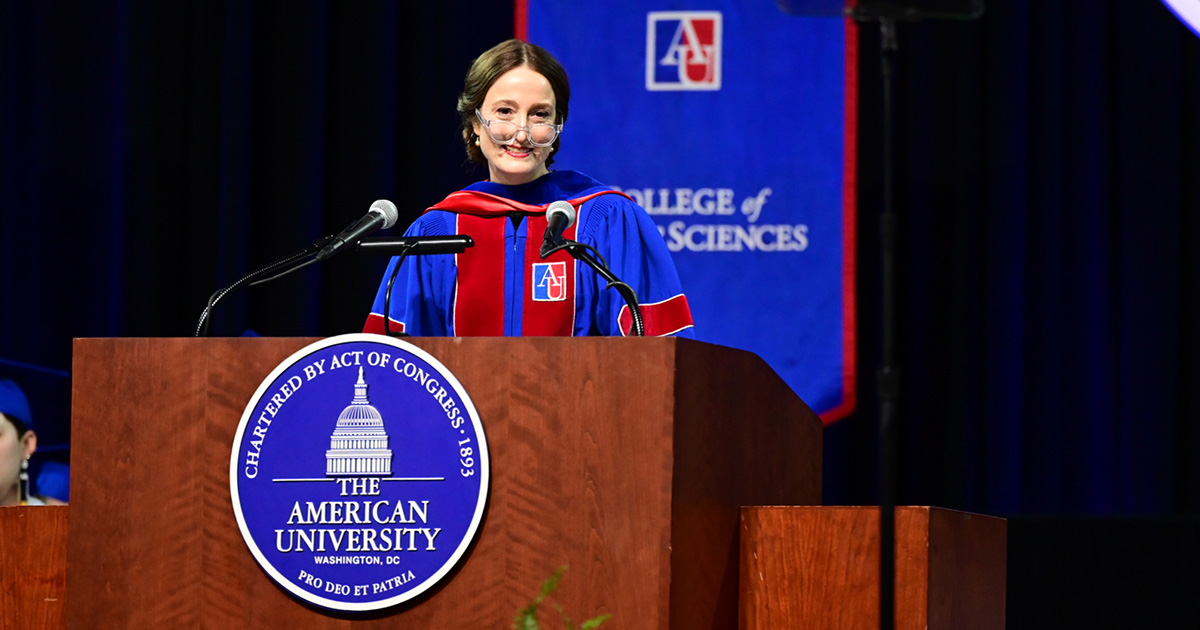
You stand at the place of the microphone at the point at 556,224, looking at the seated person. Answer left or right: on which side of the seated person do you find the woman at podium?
right

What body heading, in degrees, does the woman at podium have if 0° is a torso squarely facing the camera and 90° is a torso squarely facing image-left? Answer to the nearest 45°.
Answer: approximately 0°

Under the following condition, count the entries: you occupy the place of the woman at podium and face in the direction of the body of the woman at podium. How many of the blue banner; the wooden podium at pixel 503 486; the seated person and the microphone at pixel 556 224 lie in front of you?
2

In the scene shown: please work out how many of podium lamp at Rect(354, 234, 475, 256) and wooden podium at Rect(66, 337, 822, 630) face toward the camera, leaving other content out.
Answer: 1
